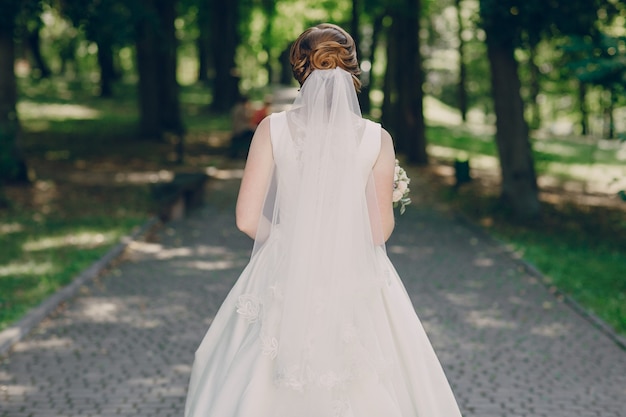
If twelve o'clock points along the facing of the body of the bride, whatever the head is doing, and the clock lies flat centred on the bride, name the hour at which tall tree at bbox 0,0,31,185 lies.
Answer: The tall tree is roughly at 11 o'clock from the bride.

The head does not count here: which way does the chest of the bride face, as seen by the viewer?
away from the camera

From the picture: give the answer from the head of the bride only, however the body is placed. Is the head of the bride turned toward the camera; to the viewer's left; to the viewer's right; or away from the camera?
away from the camera

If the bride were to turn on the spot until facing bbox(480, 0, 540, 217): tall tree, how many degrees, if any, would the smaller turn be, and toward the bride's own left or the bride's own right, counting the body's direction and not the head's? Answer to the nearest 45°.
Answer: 0° — they already face it
